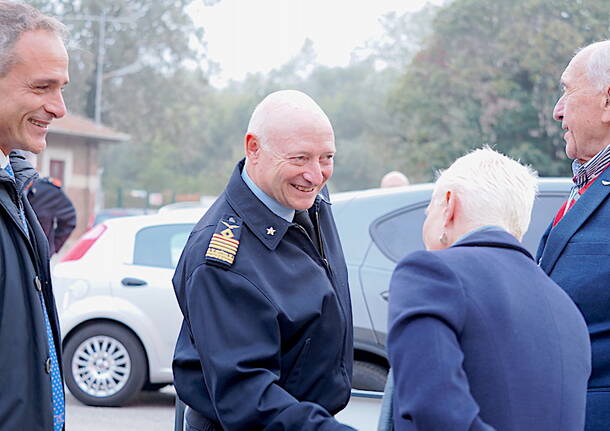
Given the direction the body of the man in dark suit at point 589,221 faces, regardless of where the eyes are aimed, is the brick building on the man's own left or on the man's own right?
on the man's own right

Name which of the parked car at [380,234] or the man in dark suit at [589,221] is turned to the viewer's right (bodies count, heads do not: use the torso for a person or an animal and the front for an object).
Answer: the parked car

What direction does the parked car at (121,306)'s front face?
to the viewer's right

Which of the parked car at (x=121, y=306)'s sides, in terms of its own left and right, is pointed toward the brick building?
left

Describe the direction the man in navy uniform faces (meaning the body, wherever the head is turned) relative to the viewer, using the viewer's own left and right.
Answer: facing the viewer and to the right of the viewer

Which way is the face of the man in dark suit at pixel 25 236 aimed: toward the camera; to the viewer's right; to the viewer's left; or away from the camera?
to the viewer's right

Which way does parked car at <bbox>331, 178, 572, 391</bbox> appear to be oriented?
to the viewer's right

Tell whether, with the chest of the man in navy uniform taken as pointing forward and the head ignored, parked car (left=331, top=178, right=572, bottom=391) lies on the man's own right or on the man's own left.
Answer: on the man's own left

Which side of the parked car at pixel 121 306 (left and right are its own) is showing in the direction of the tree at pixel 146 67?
left

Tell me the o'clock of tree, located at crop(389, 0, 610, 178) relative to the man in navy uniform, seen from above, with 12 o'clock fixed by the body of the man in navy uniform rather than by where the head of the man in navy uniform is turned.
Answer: The tree is roughly at 8 o'clock from the man in navy uniform.

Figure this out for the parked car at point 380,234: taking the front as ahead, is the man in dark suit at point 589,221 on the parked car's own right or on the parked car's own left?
on the parked car's own right

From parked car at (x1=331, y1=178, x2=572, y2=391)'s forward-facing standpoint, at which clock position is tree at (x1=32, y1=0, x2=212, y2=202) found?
The tree is roughly at 8 o'clock from the parked car.

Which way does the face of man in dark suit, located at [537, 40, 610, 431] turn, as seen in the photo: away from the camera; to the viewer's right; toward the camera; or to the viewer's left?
to the viewer's left
